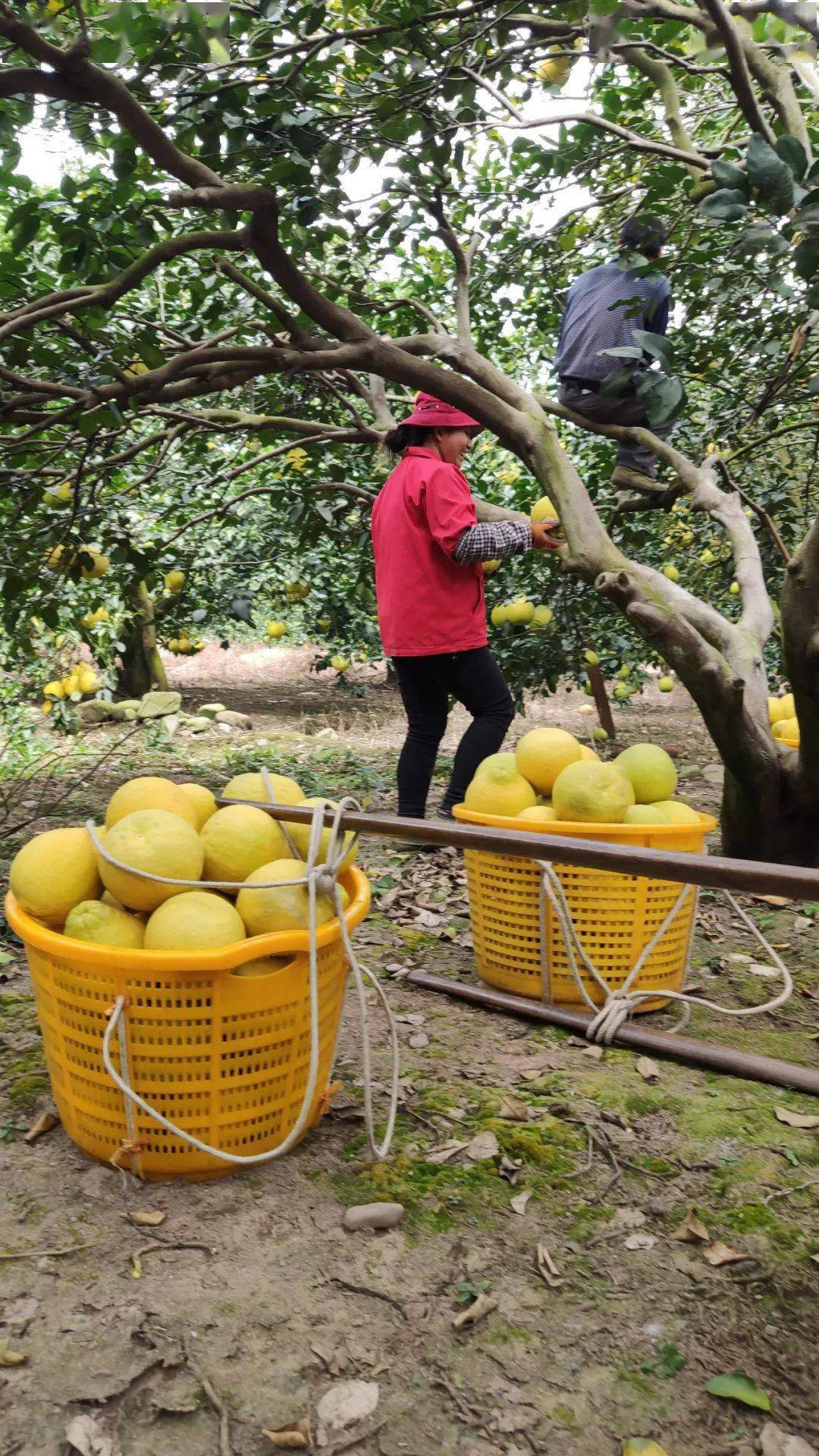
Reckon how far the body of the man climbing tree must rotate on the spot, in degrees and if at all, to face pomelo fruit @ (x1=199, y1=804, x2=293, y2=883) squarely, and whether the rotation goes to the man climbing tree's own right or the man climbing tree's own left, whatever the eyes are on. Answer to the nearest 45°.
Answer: approximately 135° to the man climbing tree's own right

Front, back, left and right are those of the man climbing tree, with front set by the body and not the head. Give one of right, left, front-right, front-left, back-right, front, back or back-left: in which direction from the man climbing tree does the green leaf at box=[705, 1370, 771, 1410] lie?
back-right

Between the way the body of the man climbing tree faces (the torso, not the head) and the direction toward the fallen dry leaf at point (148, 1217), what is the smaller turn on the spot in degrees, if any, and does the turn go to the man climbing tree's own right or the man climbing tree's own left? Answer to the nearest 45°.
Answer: approximately 135° to the man climbing tree's own right

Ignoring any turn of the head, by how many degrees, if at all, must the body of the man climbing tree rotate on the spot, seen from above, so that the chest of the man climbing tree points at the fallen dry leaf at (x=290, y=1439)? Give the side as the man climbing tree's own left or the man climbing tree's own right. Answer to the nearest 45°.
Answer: approximately 135° to the man climbing tree's own right

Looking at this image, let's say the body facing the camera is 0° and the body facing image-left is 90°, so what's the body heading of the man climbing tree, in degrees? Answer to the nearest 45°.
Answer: approximately 225°

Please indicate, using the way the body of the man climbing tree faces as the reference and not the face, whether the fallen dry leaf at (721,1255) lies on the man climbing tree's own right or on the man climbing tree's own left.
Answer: on the man climbing tree's own right

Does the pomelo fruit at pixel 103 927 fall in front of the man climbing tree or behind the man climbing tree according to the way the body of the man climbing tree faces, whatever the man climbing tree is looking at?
behind

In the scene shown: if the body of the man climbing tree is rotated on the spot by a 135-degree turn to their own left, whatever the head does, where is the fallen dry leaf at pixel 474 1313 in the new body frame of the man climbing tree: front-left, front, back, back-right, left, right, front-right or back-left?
left

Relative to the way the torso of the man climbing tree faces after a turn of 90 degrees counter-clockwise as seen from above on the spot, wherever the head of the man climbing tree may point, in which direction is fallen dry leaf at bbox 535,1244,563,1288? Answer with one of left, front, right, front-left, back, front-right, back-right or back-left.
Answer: back-left
